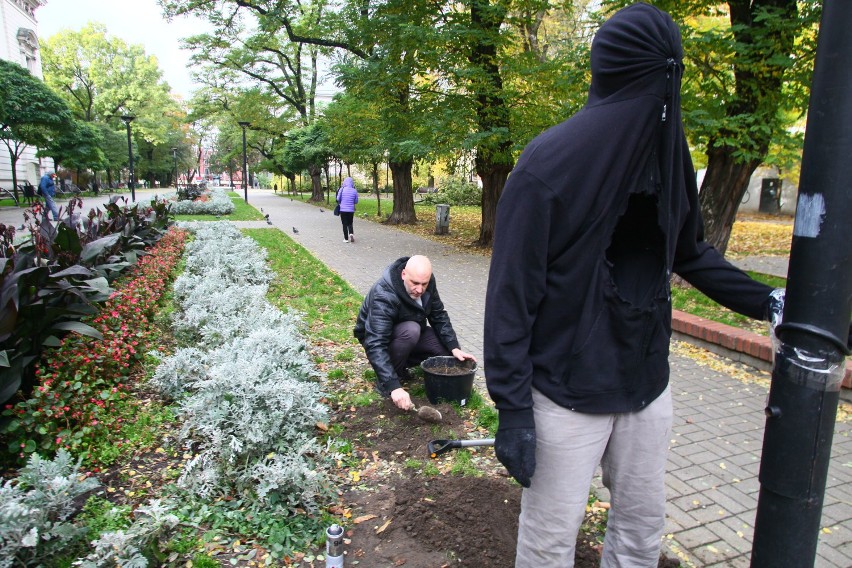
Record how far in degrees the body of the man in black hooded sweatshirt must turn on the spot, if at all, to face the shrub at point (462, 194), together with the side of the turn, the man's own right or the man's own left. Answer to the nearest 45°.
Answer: approximately 135° to the man's own left

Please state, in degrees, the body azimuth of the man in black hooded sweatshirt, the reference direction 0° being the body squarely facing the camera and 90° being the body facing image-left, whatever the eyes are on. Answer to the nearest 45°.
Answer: approximately 315°

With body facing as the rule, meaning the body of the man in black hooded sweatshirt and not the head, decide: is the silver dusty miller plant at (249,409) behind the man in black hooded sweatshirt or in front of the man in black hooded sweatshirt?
behind

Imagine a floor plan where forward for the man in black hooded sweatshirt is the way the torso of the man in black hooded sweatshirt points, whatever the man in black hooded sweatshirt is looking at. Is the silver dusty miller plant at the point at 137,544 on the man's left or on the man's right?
on the man's right

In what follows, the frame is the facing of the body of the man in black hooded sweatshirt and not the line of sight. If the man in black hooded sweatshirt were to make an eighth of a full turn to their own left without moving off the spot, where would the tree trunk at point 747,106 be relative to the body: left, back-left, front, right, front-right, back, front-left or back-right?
left

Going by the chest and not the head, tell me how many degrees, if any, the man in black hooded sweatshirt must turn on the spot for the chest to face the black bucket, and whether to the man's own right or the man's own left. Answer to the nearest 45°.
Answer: approximately 180°

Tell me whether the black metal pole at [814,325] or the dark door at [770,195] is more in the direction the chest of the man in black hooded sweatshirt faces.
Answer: the black metal pole

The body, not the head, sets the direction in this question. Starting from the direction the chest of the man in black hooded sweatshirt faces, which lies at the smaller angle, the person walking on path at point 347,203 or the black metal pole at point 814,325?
the black metal pole

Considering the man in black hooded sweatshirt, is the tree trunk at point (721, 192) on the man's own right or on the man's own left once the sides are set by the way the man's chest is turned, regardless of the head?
on the man's own left

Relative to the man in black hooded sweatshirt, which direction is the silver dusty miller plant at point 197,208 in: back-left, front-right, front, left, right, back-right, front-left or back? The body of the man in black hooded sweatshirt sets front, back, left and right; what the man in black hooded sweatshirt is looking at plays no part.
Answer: back

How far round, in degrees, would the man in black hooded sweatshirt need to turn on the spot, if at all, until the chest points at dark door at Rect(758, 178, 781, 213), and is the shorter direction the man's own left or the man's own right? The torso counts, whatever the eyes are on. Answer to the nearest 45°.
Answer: approximately 135° to the man's own left

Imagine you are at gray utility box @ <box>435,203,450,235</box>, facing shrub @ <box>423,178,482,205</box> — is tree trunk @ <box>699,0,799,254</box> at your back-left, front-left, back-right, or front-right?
back-right

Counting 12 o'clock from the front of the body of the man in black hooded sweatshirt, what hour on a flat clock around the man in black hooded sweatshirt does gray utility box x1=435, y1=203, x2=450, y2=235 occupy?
The gray utility box is roughly at 7 o'clock from the man in black hooded sweatshirt.
